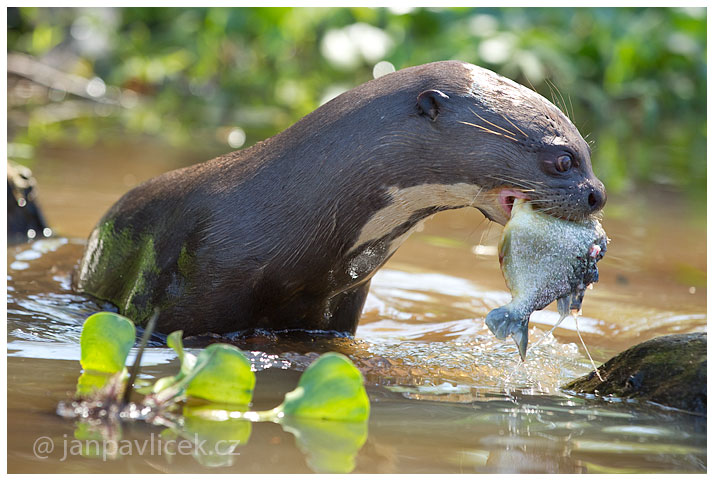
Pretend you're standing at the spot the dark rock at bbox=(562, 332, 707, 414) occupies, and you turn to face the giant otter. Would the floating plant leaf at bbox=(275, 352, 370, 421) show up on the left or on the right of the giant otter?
left

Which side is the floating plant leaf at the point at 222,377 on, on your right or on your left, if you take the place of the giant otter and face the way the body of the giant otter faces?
on your right

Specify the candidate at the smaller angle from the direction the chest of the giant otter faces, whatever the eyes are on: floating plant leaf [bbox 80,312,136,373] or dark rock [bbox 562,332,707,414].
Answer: the dark rock

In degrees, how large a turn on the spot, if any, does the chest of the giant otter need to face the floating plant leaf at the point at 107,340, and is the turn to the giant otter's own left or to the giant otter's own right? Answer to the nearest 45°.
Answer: approximately 135° to the giant otter's own right

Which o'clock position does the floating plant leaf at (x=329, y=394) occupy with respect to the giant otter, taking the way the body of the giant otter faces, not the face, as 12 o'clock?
The floating plant leaf is roughly at 3 o'clock from the giant otter.

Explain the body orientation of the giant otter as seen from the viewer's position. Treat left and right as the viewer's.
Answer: facing to the right of the viewer

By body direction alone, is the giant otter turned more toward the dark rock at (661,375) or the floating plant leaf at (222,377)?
the dark rock

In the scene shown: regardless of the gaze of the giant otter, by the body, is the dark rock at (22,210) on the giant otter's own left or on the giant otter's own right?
on the giant otter's own left
